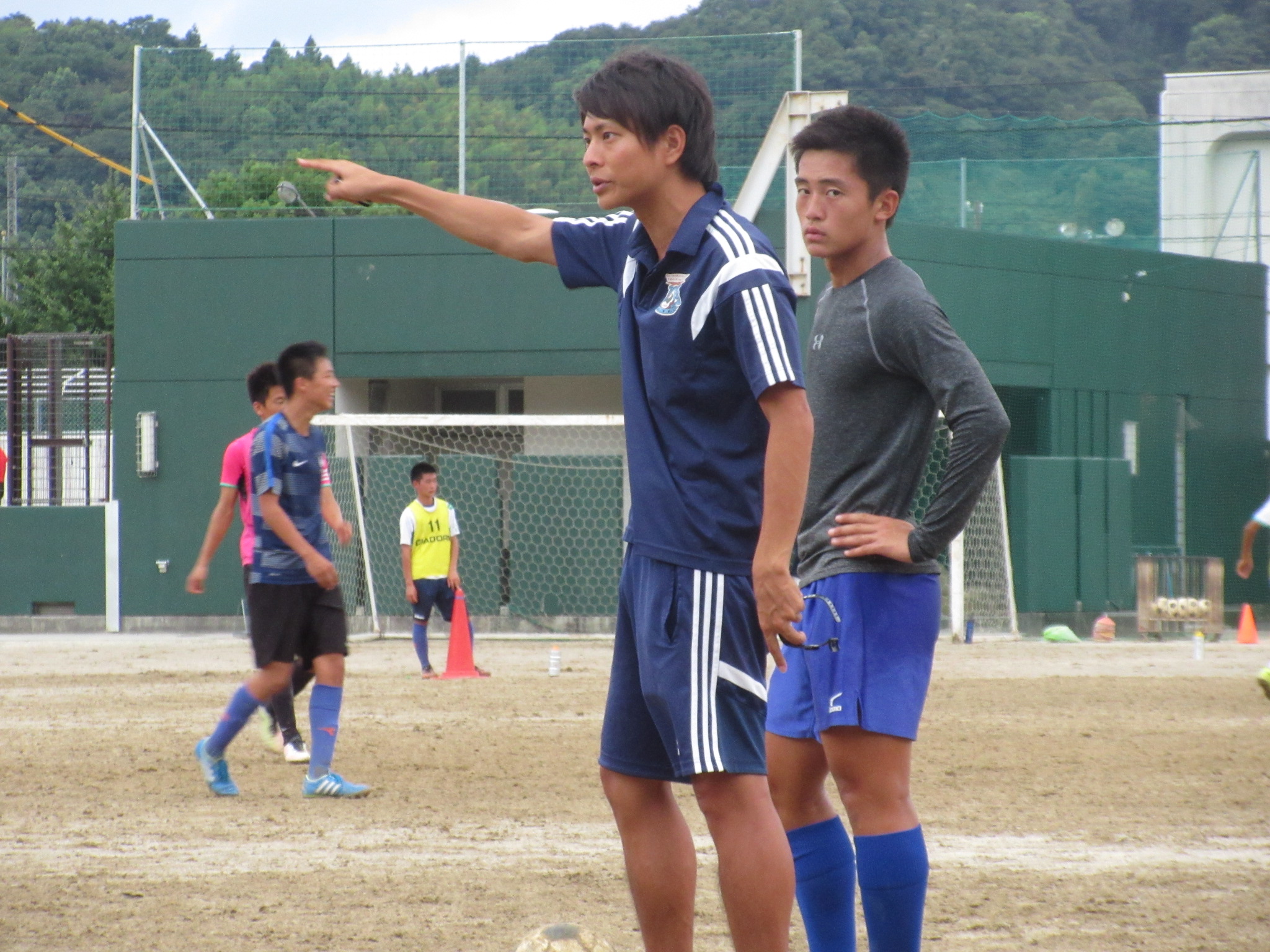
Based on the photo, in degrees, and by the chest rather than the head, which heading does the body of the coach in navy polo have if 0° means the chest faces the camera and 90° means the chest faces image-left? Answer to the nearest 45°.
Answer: approximately 45°

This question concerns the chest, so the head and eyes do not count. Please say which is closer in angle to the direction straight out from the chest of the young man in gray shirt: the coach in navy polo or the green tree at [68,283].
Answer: the coach in navy polo

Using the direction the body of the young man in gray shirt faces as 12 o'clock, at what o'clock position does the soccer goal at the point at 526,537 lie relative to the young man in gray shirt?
The soccer goal is roughly at 4 o'clock from the young man in gray shirt.

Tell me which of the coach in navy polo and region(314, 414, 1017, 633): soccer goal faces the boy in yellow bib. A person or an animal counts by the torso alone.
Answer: the soccer goal

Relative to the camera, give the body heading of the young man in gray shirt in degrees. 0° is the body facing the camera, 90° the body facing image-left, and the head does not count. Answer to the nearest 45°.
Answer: approximately 45°

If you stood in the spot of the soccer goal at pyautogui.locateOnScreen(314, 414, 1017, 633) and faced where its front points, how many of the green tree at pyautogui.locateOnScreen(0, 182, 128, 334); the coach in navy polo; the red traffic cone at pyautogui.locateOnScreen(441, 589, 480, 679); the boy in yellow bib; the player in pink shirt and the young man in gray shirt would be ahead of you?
5

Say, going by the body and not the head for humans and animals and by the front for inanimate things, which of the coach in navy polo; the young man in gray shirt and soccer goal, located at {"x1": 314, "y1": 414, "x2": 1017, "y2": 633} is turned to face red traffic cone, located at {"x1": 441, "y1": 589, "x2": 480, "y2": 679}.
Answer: the soccer goal

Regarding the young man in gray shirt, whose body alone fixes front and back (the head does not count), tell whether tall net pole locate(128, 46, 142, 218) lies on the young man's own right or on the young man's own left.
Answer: on the young man's own right
